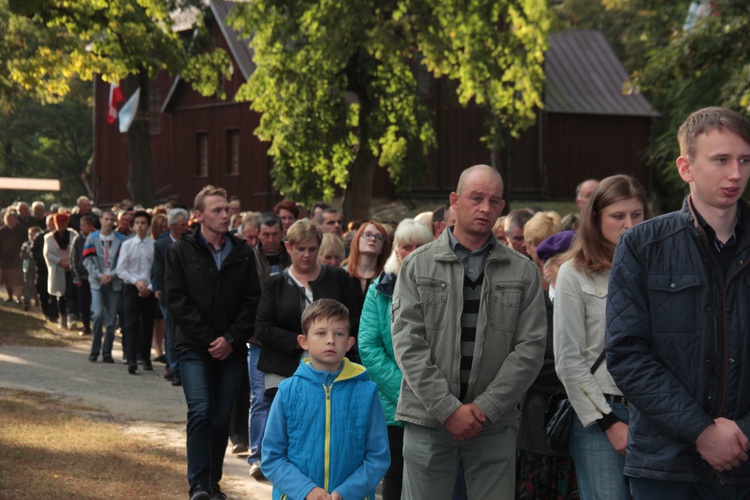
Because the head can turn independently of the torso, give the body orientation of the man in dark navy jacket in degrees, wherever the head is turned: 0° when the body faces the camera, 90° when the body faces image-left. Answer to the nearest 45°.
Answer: approximately 315°

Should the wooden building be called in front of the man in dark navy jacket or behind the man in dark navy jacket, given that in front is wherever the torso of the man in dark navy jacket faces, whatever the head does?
behind

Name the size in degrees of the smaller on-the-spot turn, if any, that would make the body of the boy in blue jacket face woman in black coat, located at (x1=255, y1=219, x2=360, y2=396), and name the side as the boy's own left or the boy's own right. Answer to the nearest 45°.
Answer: approximately 180°

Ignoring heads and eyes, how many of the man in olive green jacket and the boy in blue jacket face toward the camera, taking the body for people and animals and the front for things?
2

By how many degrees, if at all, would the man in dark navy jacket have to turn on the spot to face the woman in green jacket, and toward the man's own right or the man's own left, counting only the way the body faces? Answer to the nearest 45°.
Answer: approximately 180°

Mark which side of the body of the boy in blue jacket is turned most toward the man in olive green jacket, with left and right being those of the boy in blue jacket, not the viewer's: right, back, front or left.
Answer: left
